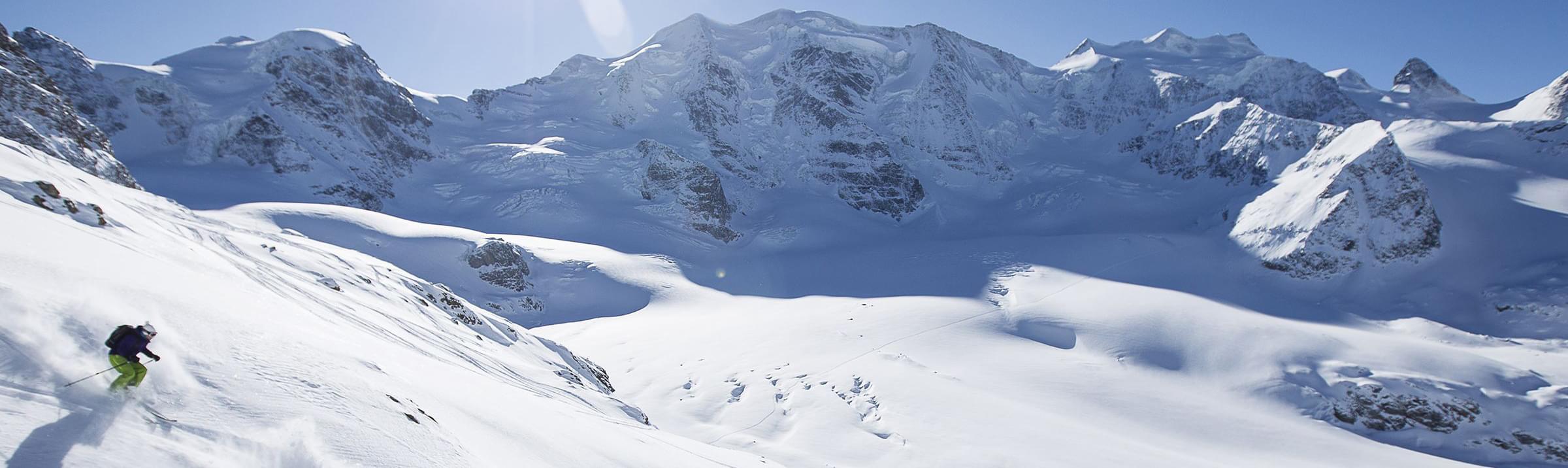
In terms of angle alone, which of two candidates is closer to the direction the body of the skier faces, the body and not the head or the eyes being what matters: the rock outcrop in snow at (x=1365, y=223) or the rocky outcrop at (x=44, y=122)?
the rock outcrop in snow

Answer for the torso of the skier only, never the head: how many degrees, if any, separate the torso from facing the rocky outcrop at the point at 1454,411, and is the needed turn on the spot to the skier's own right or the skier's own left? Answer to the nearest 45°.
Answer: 0° — they already face it

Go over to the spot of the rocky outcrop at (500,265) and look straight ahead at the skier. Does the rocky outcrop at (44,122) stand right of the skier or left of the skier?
right

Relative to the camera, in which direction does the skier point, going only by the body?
to the viewer's right

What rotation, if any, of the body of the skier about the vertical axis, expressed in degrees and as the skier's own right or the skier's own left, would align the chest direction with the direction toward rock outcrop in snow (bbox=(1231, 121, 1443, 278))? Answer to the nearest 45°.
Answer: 0° — they already face it

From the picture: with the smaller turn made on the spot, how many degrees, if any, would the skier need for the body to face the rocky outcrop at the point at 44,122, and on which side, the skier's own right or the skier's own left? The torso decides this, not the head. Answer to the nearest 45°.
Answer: approximately 90° to the skier's own left
